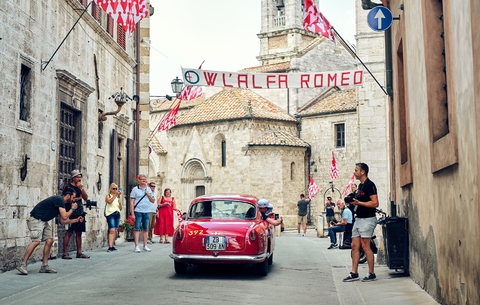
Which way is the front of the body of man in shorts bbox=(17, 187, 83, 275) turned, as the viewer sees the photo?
to the viewer's right

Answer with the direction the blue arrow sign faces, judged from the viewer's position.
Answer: facing the viewer

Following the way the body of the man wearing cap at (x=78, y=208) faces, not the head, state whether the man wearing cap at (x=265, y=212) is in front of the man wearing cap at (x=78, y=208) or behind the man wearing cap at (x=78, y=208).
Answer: in front

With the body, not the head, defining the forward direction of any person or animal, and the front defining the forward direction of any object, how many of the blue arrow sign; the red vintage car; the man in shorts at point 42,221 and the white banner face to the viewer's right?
1

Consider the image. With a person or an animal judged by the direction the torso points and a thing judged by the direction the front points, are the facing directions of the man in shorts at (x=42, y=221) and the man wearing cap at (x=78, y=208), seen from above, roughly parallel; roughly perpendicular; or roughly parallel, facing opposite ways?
roughly parallel

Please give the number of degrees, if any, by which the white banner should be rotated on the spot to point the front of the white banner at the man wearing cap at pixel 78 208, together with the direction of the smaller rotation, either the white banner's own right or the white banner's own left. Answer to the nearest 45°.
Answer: approximately 45° to the white banner's own right

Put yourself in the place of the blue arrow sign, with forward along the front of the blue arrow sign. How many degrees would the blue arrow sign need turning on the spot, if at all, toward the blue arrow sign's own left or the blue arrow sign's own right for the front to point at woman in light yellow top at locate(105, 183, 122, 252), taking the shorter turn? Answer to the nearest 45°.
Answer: approximately 135° to the blue arrow sign's own right

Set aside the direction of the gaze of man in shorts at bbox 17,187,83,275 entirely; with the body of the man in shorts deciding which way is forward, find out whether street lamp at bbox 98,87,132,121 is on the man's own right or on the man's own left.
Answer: on the man's own left

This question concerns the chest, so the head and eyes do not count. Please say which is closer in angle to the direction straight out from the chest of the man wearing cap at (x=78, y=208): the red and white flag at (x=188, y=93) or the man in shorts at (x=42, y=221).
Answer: the red and white flag
